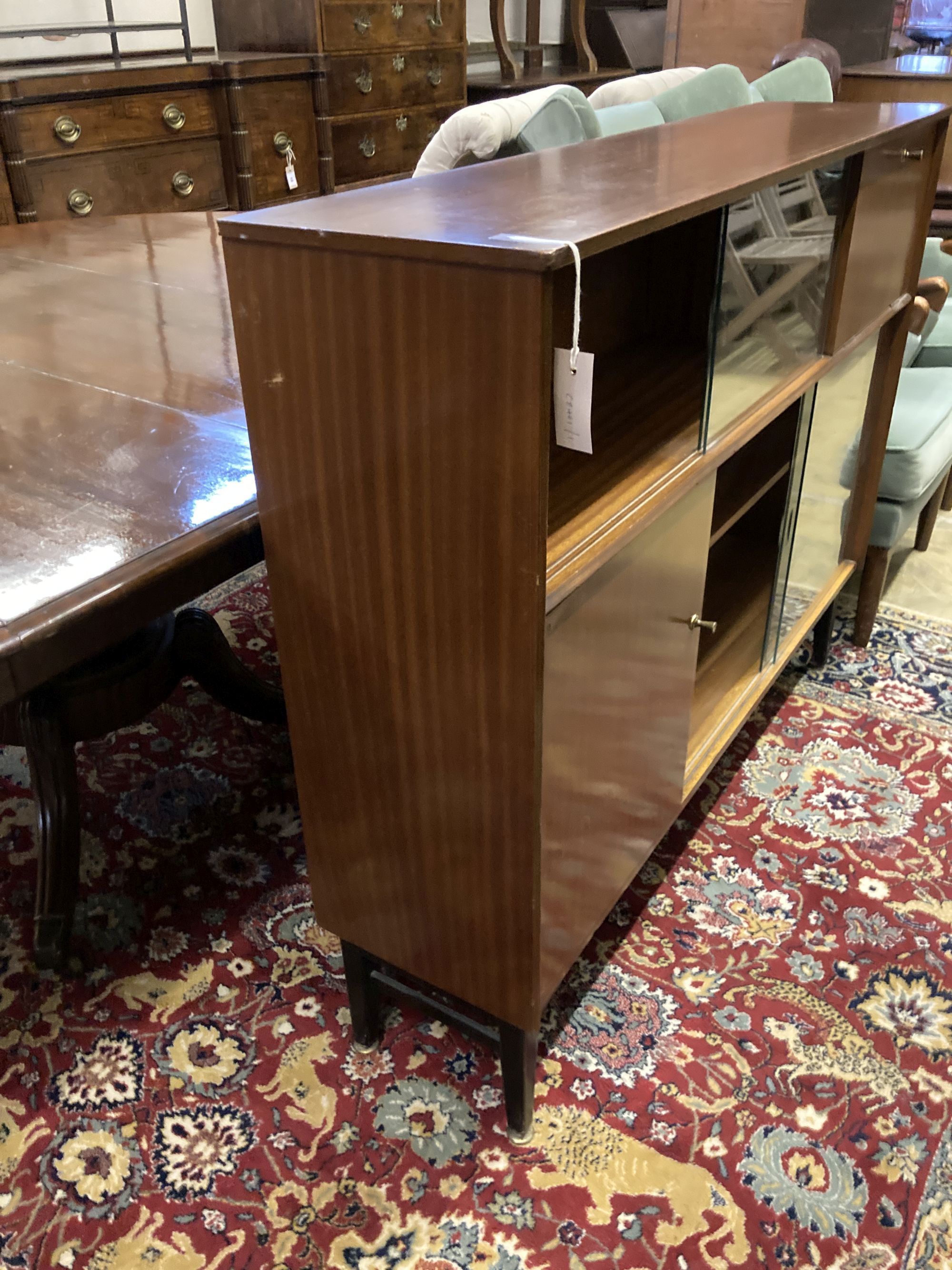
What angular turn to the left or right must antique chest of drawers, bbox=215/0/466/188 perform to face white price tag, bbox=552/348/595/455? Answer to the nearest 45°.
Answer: approximately 45° to its right

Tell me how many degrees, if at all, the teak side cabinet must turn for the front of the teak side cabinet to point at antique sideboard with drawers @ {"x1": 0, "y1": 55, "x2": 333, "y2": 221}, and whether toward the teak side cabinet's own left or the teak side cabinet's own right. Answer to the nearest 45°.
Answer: approximately 180°

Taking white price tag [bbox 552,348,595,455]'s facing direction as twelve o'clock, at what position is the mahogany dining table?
The mahogany dining table is roughly at 4 o'clock from the white price tag.

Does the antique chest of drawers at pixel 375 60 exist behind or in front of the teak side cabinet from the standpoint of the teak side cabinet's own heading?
behind

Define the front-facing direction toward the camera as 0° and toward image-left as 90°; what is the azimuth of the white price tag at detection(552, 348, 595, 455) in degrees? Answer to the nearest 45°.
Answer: approximately 0°
